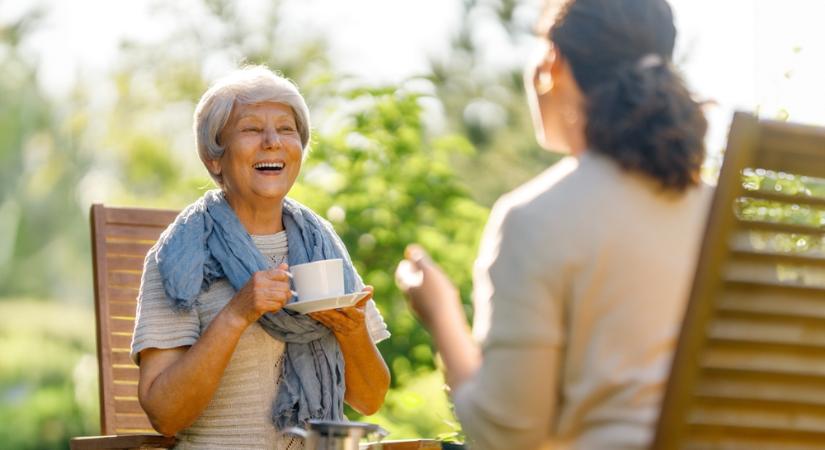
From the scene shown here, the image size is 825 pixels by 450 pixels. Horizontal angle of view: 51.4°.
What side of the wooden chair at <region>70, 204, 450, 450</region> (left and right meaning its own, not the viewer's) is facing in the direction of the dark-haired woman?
front

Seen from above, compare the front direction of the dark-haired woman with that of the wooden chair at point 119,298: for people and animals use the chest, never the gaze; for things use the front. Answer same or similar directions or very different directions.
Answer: very different directions

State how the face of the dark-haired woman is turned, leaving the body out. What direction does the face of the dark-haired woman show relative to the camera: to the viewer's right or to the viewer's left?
to the viewer's left

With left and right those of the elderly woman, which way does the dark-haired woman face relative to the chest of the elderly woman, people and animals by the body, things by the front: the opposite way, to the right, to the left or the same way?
the opposite way

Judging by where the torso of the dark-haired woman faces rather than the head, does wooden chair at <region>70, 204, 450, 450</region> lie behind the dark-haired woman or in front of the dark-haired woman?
in front

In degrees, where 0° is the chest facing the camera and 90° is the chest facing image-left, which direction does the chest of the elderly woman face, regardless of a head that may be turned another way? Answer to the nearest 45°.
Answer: approximately 315°

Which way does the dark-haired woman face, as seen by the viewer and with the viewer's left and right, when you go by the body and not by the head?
facing away from the viewer and to the left of the viewer
